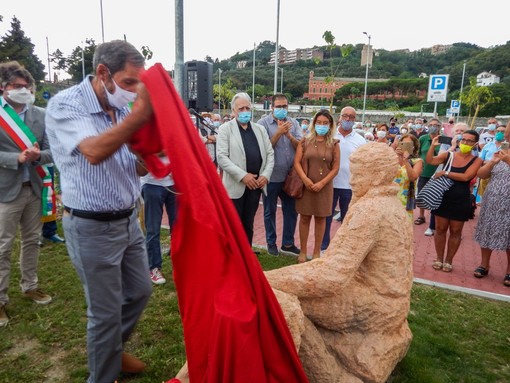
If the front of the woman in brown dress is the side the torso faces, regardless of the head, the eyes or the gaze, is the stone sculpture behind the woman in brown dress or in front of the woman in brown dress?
in front

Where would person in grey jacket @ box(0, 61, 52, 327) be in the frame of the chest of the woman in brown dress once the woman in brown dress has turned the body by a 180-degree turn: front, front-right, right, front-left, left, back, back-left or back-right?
back-left

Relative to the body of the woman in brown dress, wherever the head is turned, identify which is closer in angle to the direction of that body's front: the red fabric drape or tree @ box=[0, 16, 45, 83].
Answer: the red fabric drape

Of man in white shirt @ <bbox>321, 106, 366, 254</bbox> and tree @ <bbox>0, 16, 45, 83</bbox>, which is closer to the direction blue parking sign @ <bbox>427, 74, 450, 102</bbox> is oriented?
the man in white shirt

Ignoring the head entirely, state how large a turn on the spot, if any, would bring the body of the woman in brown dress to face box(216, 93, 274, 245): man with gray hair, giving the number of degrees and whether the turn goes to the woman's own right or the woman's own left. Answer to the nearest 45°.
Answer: approximately 90° to the woman's own right

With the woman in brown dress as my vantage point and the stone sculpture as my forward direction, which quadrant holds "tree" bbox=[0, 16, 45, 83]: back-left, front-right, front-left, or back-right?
back-right

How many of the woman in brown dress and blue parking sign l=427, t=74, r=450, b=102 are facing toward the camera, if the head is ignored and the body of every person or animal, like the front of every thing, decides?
2

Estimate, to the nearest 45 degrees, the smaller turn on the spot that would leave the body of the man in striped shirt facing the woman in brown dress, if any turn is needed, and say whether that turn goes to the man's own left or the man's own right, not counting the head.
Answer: approximately 90° to the man's own left

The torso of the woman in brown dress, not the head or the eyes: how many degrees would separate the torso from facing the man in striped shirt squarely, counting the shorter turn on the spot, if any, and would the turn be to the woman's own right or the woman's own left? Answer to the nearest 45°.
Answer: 0° — they already face them

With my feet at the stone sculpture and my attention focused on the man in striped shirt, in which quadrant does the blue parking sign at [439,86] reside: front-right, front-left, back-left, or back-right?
back-right

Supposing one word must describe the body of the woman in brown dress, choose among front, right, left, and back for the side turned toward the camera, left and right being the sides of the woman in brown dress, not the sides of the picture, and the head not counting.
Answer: front

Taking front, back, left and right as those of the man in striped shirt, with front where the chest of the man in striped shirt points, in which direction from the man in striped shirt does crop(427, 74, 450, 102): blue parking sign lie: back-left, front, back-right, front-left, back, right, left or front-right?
left

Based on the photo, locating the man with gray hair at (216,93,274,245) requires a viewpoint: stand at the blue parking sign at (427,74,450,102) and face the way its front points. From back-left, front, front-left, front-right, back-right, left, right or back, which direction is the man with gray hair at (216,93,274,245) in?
front
